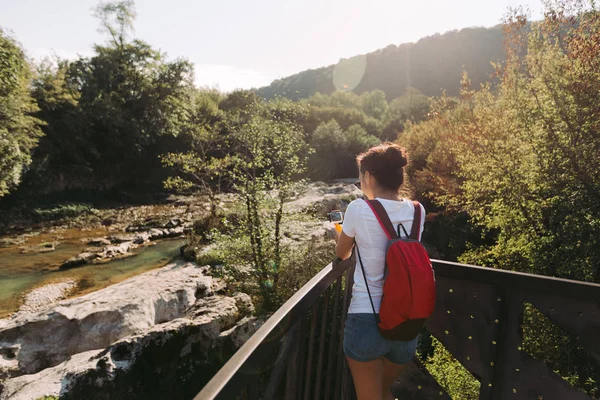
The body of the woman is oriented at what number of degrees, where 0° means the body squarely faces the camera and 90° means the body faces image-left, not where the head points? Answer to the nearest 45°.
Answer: approximately 135°

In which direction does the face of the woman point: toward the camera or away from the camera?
away from the camera

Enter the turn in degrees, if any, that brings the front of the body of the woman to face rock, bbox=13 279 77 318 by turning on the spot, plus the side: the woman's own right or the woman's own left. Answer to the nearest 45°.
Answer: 0° — they already face it

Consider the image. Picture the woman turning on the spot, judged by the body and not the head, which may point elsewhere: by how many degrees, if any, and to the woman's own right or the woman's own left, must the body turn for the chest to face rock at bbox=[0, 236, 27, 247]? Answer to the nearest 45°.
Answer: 0° — they already face it

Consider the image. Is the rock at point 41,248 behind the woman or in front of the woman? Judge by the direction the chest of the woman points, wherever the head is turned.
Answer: in front

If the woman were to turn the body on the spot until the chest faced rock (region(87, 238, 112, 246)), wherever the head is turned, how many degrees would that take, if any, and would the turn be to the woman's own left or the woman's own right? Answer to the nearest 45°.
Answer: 0° — they already face it

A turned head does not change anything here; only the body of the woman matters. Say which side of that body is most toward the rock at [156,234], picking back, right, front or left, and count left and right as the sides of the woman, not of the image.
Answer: front

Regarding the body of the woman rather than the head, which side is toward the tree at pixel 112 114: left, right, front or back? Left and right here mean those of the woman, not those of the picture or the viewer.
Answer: front
